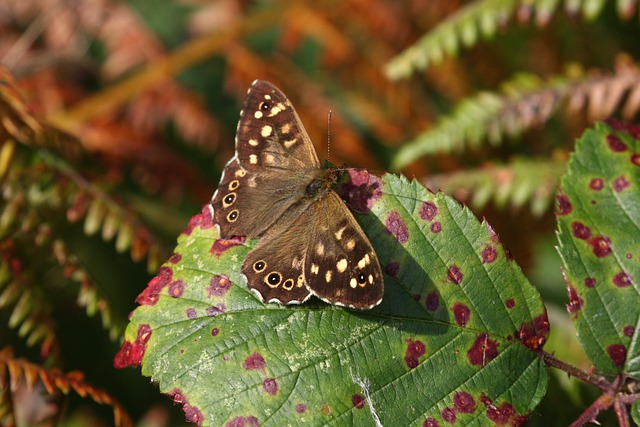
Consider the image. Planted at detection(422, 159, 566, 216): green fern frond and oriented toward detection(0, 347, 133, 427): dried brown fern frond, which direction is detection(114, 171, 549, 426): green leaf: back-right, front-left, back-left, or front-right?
front-left

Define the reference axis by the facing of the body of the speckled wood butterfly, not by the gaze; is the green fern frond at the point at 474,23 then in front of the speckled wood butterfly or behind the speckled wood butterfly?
in front

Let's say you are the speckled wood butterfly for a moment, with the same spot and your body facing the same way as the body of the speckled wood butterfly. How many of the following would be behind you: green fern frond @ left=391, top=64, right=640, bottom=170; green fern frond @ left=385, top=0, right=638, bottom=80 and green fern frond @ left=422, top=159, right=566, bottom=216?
0

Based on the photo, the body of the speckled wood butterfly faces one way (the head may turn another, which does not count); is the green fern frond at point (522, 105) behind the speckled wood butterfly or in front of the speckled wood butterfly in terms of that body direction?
in front

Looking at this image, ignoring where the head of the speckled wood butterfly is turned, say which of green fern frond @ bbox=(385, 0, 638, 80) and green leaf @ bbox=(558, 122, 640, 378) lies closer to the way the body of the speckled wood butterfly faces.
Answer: the green fern frond

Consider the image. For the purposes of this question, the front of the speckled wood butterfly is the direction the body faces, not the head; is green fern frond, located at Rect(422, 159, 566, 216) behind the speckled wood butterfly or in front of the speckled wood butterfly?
in front

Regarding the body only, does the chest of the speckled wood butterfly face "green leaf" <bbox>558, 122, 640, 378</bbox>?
no

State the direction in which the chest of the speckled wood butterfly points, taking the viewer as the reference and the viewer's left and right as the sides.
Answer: facing away from the viewer and to the right of the viewer
